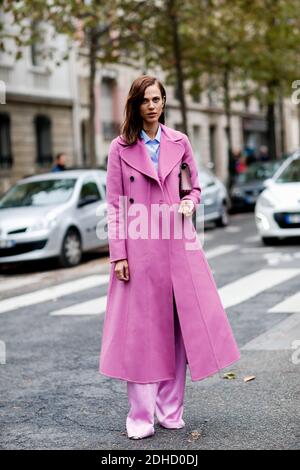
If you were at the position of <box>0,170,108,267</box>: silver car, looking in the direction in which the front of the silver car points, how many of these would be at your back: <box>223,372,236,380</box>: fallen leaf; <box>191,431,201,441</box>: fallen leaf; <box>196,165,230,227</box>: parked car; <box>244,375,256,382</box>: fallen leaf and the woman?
1

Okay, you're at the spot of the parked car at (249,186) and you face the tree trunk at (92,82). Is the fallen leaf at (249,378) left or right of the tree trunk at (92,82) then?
left

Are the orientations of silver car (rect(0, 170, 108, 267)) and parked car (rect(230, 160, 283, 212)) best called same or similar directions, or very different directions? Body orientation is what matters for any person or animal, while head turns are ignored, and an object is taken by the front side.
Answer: same or similar directions

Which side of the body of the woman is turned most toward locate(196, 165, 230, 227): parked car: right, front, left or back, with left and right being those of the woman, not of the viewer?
back

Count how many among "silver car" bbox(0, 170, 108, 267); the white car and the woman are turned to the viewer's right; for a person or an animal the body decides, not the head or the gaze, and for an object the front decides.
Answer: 0

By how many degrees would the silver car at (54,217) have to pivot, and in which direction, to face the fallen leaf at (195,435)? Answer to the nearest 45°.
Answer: approximately 45° to its left

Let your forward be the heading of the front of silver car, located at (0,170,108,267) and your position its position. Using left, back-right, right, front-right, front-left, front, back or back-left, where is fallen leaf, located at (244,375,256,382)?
front-left

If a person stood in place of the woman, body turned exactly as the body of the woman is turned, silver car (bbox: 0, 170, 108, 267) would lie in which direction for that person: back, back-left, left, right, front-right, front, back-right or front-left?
back

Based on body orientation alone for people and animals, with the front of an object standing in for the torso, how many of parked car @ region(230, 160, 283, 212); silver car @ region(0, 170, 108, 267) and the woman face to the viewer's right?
0

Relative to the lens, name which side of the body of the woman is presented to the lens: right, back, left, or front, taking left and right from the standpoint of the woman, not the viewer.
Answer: front

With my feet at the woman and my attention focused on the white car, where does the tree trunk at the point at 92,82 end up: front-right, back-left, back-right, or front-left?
front-left

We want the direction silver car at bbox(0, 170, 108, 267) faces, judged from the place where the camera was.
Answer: facing the viewer and to the left of the viewer
